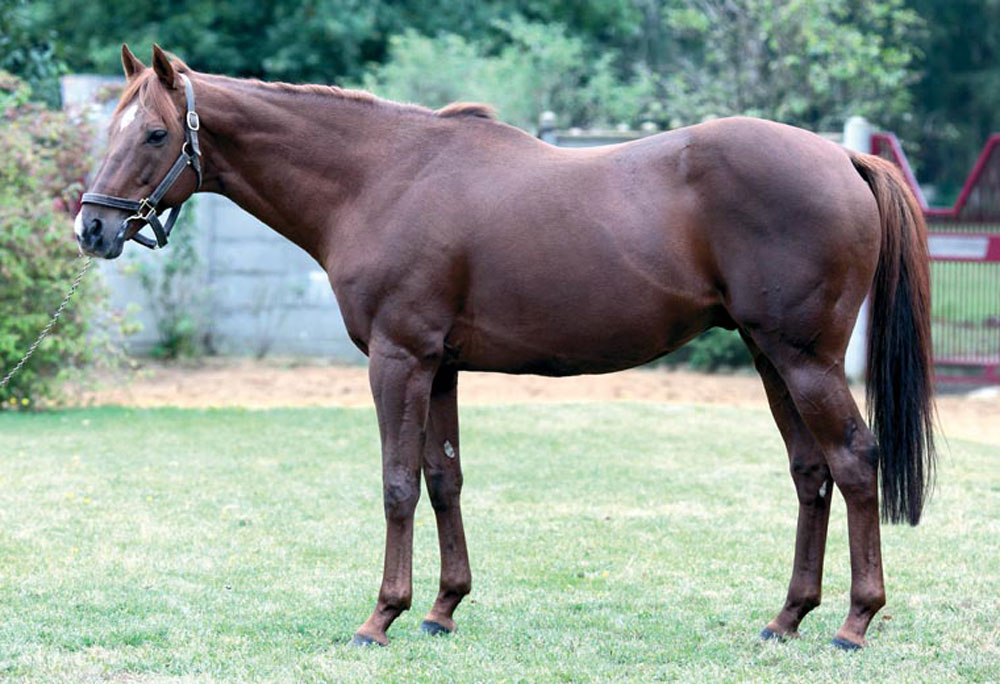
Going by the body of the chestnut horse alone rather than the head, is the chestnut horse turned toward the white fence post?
no

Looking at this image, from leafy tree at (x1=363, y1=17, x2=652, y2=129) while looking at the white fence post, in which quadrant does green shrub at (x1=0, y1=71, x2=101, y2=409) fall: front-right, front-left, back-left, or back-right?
front-right

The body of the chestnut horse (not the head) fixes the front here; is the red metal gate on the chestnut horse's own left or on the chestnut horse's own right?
on the chestnut horse's own right

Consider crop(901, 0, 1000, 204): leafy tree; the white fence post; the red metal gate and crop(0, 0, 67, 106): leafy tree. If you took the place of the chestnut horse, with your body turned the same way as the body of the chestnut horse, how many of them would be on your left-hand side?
0

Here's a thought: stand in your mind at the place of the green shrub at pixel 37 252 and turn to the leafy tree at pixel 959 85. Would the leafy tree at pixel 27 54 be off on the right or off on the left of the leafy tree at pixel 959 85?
left

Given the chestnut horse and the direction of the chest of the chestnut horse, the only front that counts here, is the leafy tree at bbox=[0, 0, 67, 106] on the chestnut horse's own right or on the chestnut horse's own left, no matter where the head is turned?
on the chestnut horse's own right

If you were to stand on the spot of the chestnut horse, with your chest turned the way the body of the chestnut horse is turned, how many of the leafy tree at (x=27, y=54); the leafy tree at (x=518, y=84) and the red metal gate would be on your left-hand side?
0

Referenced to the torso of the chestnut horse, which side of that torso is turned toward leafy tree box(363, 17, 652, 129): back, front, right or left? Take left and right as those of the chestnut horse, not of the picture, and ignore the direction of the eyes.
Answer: right

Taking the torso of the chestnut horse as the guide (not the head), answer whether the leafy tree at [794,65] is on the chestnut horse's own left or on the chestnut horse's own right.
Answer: on the chestnut horse's own right

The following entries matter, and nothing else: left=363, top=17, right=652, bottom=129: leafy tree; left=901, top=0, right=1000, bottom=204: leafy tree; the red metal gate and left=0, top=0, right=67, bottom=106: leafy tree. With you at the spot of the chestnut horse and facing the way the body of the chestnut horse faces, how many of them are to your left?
0

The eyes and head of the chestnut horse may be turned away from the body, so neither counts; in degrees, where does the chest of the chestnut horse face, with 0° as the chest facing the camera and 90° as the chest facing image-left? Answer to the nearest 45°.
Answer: approximately 90°

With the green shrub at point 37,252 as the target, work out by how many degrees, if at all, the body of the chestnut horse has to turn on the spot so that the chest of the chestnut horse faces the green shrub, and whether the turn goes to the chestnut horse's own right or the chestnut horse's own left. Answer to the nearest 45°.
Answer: approximately 45° to the chestnut horse's own right
